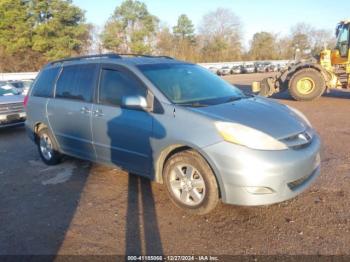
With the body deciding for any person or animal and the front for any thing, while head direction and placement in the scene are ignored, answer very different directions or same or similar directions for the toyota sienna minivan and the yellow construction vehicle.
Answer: very different directions

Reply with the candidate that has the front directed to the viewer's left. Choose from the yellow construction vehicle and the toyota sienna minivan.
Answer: the yellow construction vehicle

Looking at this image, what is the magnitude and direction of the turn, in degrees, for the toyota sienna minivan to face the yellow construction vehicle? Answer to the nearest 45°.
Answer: approximately 90° to its left

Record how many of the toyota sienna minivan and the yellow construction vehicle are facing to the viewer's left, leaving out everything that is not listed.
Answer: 1

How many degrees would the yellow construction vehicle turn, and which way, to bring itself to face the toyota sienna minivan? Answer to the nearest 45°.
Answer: approximately 90° to its left

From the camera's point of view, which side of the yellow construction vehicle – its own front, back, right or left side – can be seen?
left

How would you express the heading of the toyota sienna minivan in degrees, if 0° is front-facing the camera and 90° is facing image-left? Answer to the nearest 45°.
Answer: approximately 315°
